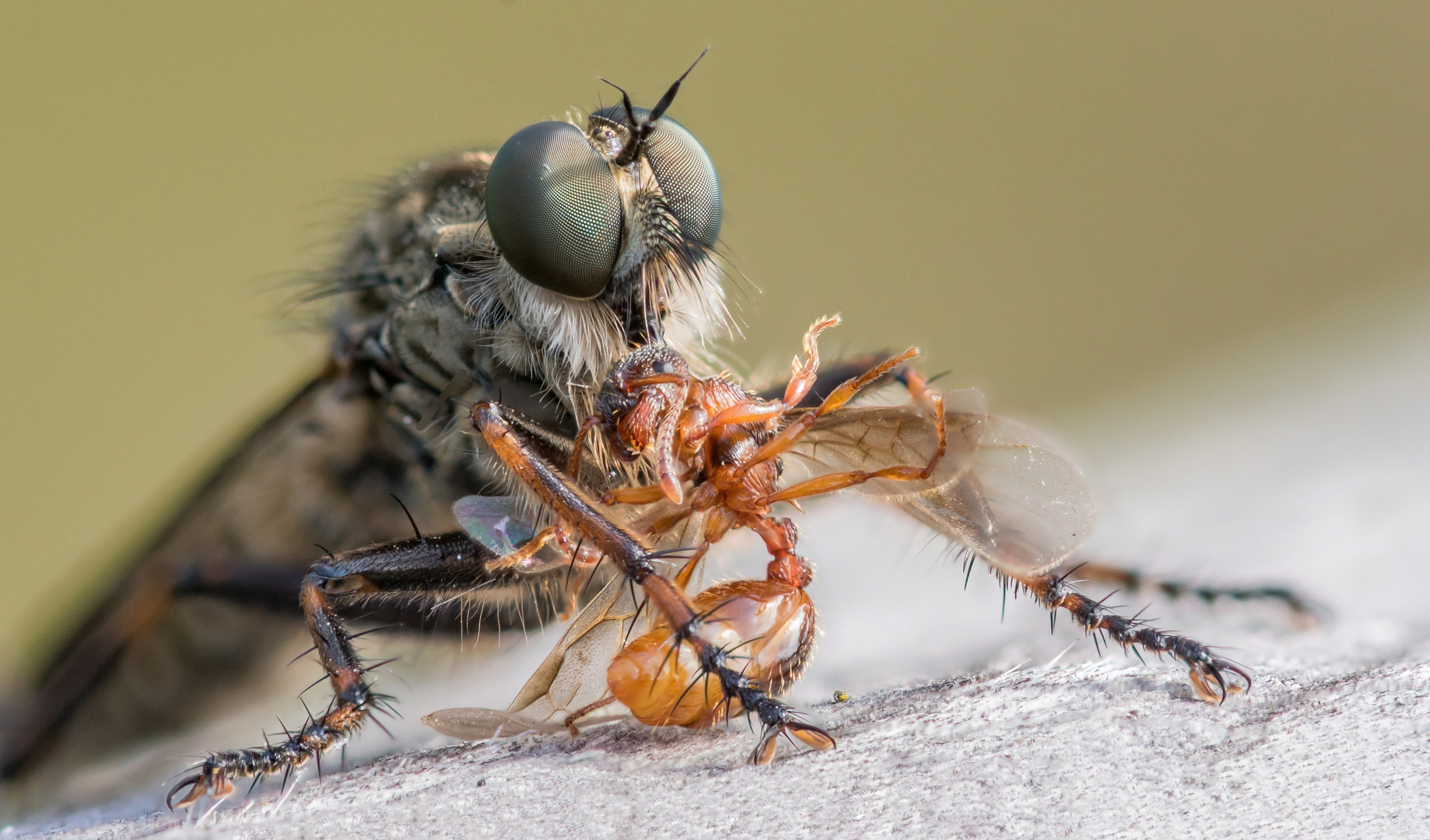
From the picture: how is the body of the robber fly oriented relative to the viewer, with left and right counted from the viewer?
facing the viewer and to the right of the viewer
